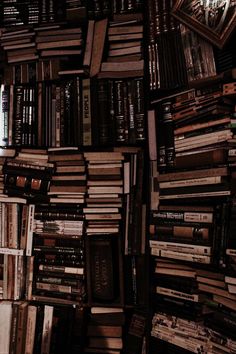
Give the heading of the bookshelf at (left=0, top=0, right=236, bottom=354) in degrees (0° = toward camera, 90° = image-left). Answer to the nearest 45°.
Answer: approximately 0°
